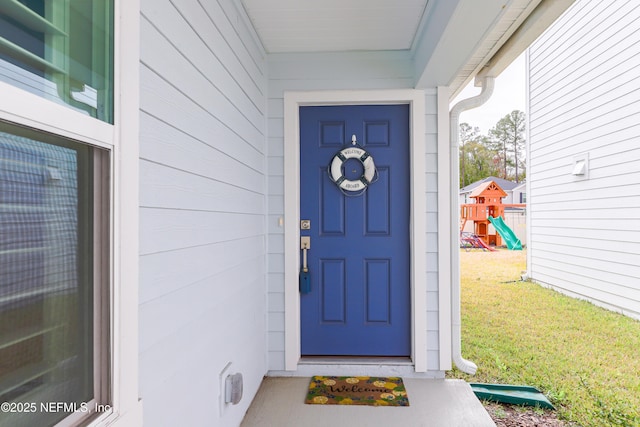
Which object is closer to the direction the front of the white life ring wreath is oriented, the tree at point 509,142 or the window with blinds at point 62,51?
the window with blinds

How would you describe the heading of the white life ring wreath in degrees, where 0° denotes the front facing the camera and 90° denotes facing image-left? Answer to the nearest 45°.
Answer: approximately 0°

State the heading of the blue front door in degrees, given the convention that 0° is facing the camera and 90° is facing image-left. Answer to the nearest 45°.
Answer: approximately 0°

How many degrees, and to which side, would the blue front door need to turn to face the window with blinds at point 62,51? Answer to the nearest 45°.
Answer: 0° — it already faces it

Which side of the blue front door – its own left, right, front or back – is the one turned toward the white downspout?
left

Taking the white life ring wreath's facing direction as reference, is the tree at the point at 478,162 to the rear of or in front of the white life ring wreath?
to the rear

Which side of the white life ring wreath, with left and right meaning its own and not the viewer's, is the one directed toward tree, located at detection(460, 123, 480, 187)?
back

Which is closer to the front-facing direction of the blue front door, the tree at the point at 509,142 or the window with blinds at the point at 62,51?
the window with blinds

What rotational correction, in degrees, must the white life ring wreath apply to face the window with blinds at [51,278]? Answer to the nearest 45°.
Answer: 0° — it already faces it
